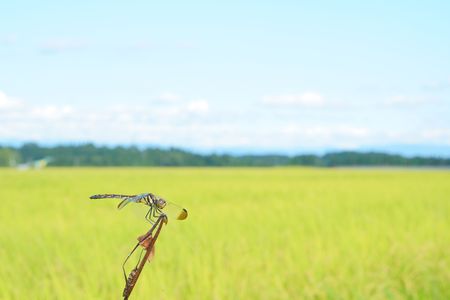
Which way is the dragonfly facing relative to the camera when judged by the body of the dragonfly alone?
to the viewer's right
